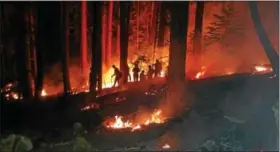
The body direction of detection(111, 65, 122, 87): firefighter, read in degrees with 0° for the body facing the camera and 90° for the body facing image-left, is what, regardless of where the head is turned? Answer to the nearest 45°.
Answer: approximately 90°
